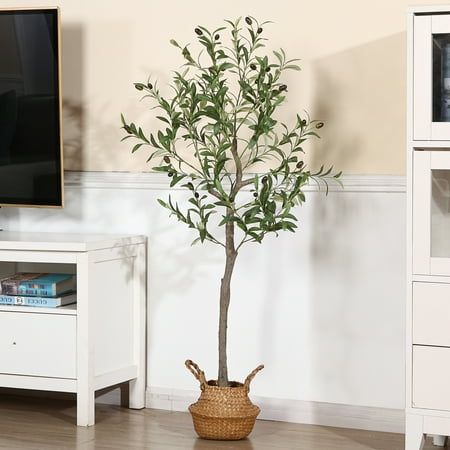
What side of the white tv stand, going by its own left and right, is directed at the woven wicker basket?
left

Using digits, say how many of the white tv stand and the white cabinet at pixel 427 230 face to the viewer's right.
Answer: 0

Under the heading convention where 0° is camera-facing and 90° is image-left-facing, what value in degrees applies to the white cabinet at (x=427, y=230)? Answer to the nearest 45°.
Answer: approximately 0°

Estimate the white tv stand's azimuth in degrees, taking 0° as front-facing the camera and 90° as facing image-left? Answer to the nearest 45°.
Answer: approximately 45°

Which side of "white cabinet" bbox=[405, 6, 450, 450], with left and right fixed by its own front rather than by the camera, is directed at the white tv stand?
right

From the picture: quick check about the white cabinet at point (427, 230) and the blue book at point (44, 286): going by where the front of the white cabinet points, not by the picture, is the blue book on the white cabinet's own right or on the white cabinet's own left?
on the white cabinet's own right

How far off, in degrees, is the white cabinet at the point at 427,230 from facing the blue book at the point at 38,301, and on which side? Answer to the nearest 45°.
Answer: approximately 90° to its right

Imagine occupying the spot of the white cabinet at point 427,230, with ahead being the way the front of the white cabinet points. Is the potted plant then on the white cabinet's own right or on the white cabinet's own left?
on the white cabinet's own right

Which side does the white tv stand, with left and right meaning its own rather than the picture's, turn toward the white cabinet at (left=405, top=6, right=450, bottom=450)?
left
